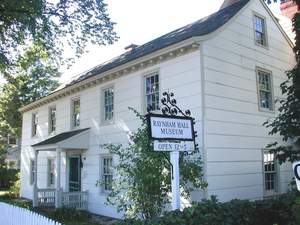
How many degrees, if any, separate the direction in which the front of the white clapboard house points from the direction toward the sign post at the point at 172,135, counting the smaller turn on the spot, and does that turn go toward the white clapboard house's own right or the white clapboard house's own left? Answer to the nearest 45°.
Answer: approximately 45° to the white clapboard house's own left

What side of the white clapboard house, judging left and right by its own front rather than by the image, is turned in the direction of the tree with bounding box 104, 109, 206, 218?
front

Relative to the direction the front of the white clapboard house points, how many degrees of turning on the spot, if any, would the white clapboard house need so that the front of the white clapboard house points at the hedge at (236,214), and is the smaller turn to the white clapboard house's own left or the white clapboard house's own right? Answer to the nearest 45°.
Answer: approximately 45° to the white clapboard house's own left

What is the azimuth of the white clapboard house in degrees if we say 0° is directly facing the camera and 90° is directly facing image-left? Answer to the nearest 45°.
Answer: approximately 45°

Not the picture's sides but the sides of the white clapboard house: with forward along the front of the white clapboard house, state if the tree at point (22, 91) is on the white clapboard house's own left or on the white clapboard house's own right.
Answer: on the white clapboard house's own right
